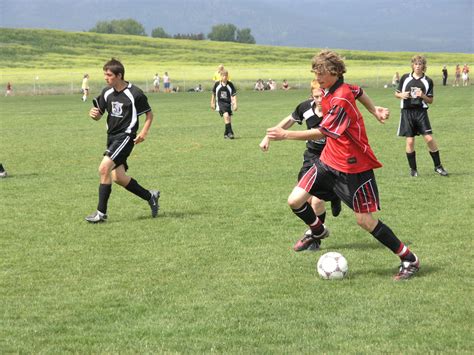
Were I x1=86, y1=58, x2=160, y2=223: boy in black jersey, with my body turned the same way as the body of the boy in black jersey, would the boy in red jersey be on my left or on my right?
on my left

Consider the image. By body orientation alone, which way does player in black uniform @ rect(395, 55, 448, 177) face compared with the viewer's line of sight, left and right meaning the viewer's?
facing the viewer

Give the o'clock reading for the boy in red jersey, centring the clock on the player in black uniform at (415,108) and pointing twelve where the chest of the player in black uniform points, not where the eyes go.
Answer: The boy in red jersey is roughly at 12 o'clock from the player in black uniform.

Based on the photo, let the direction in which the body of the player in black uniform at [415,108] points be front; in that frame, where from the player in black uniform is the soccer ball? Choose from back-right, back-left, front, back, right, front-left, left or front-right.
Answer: front

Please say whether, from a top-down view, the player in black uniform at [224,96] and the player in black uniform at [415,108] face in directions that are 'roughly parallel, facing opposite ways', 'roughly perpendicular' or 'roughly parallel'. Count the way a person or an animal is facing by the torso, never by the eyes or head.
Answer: roughly parallel

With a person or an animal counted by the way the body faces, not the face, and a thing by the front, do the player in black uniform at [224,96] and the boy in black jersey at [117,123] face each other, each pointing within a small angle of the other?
no

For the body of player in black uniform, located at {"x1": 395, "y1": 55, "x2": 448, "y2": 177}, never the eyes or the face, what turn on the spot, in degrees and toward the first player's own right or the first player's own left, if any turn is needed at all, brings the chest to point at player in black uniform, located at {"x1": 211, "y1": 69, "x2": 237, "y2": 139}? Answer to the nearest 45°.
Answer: approximately 135° to the first player's own right

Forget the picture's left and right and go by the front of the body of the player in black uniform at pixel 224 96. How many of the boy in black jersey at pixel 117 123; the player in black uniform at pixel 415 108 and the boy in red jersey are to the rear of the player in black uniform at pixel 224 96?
0

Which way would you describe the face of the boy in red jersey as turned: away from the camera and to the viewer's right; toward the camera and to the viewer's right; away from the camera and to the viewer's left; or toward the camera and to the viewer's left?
toward the camera and to the viewer's left

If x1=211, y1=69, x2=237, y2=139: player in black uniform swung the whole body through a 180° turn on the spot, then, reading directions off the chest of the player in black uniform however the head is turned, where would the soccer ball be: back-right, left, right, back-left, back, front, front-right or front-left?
back

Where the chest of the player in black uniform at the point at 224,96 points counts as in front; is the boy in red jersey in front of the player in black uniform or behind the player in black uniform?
in front

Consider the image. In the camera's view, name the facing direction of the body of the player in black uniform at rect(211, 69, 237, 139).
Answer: toward the camera

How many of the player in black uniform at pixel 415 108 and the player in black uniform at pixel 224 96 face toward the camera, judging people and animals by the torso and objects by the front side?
2
